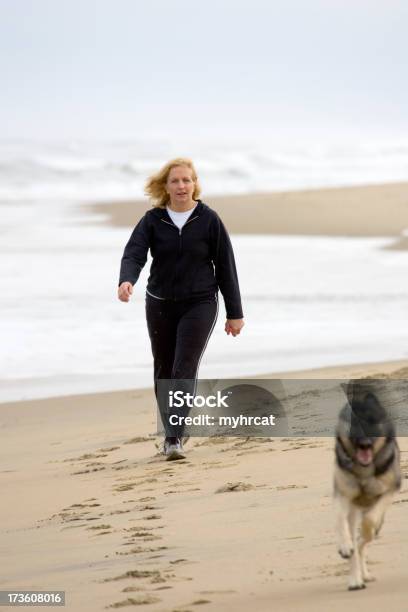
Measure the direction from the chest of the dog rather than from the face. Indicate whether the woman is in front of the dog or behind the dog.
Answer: behind

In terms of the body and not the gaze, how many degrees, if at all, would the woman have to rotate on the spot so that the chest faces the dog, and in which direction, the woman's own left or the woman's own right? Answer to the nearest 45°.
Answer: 0° — they already face it

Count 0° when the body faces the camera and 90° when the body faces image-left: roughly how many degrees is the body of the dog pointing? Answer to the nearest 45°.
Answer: approximately 0°

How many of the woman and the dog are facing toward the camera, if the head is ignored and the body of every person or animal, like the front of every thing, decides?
2
